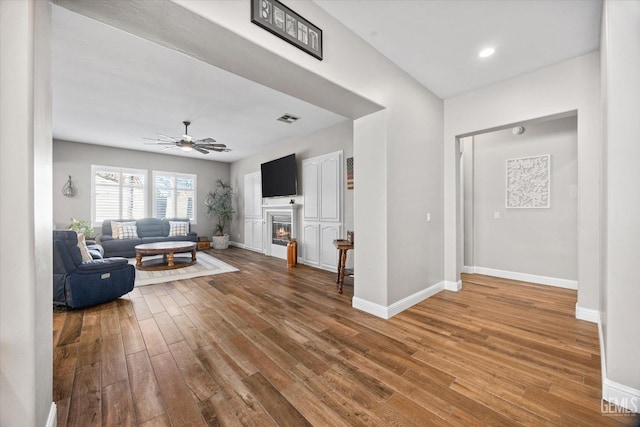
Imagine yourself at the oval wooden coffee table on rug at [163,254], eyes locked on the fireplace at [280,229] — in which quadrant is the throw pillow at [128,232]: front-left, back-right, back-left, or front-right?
back-left

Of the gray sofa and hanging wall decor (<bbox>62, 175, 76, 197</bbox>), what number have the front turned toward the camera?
2

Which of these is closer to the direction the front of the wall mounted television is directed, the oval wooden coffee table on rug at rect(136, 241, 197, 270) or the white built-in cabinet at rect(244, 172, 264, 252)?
the oval wooden coffee table on rug

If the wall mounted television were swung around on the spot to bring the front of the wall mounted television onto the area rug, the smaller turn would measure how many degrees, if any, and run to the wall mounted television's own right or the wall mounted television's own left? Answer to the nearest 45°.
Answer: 0° — it already faces it

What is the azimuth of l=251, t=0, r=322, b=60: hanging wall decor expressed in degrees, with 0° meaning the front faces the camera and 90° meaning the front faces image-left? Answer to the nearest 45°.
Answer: approximately 315°

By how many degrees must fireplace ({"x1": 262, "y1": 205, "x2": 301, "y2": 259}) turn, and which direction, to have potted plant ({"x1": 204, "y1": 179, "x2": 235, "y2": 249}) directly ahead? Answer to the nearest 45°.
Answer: approximately 135° to its right

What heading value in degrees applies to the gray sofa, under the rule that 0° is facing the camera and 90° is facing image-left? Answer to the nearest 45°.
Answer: approximately 0°

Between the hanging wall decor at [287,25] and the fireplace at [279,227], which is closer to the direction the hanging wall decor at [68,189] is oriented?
the hanging wall decor

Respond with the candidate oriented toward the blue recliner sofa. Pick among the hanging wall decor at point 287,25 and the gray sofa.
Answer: the gray sofa

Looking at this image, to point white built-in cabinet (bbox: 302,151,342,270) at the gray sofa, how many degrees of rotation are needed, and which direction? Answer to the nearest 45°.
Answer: approximately 45° to its right

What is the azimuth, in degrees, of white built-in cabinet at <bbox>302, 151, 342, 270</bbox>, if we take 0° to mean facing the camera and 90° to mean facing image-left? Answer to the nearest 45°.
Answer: approximately 45°

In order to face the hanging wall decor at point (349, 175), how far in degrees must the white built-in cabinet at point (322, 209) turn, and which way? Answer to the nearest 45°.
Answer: approximately 90° to its left

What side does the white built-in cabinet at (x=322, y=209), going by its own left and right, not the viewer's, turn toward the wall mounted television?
right

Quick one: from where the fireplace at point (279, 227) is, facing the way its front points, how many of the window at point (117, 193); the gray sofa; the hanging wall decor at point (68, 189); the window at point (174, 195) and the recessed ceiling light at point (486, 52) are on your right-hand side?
4
